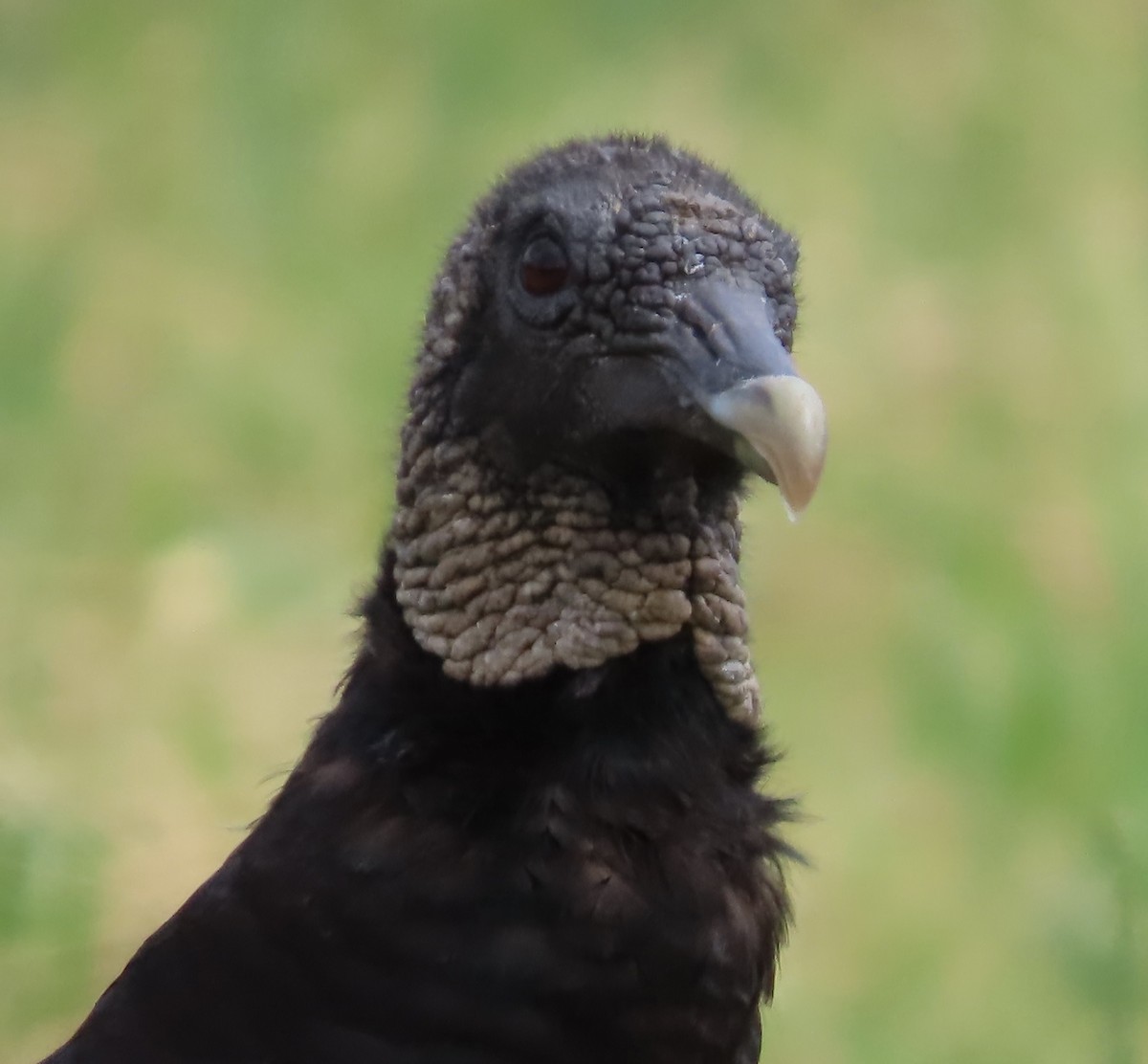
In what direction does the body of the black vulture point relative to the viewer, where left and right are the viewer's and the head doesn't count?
facing the viewer and to the right of the viewer
